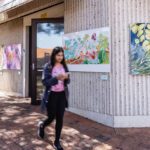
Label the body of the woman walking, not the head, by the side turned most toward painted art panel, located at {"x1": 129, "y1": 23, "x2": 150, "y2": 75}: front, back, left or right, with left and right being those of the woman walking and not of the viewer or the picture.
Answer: left

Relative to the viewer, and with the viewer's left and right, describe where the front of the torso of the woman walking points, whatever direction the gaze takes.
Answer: facing the viewer and to the right of the viewer

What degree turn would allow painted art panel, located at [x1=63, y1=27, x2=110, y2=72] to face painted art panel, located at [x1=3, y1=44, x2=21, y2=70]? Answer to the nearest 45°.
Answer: approximately 90° to its right

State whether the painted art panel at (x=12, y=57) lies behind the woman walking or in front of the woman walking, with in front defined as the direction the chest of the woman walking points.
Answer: behind

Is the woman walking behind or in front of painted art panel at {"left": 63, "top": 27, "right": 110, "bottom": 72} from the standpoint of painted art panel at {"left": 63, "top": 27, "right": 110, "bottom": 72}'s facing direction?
in front

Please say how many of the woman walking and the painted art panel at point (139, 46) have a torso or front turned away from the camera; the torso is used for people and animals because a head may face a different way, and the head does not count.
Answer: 0

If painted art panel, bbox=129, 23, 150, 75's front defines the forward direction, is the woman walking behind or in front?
in front

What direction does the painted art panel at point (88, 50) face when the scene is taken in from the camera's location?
facing the viewer and to the left of the viewer

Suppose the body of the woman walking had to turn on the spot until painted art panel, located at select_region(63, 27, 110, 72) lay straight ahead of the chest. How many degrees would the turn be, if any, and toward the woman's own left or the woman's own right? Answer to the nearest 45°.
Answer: approximately 135° to the woman's own left

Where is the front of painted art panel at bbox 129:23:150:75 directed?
toward the camera

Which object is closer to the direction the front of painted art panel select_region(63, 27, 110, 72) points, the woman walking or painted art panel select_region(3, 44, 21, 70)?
the woman walking

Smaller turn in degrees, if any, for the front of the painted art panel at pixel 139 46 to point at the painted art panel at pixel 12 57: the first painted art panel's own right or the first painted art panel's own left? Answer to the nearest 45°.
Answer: approximately 135° to the first painted art panel's own right
